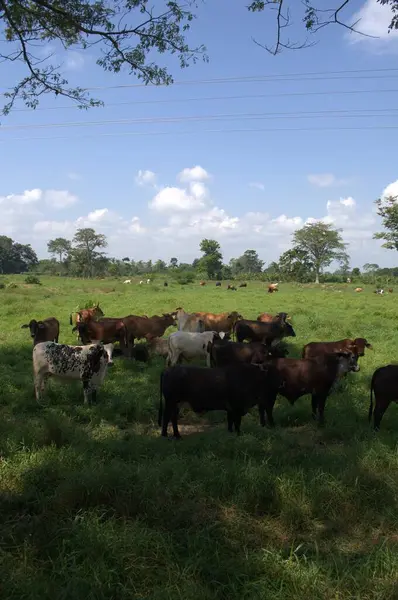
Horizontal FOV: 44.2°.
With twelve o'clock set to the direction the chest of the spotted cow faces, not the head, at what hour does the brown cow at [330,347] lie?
The brown cow is roughly at 12 o'clock from the spotted cow.

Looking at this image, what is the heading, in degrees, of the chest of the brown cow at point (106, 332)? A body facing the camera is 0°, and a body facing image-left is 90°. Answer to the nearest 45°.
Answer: approximately 90°

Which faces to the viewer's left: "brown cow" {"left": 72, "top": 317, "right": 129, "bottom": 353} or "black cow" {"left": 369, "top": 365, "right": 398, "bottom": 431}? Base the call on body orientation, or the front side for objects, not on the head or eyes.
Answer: the brown cow

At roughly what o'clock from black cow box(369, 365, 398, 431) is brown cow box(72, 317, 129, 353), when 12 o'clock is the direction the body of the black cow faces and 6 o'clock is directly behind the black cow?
The brown cow is roughly at 7 o'clock from the black cow.

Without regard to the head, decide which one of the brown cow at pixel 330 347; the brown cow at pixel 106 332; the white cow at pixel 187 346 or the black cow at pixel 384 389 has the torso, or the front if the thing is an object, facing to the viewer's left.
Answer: the brown cow at pixel 106 332

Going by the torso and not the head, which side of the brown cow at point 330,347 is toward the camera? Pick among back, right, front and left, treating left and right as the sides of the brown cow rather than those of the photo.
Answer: right

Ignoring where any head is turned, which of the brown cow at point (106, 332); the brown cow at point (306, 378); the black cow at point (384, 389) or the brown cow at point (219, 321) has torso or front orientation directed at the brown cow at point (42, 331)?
the brown cow at point (106, 332)

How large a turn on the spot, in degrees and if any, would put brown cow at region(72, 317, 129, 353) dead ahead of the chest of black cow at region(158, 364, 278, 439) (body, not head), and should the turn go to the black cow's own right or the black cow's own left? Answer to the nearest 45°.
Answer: approximately 135° to the black cow's own left

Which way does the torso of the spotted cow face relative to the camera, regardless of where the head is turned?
to the viewer's right

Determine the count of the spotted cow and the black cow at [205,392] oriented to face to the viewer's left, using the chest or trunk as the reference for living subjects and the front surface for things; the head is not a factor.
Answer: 0

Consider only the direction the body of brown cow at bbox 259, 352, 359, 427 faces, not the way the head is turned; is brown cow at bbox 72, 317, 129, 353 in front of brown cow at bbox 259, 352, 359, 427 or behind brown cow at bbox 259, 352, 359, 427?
behind

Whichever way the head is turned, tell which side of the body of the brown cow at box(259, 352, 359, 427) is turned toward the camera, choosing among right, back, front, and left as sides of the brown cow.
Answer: right

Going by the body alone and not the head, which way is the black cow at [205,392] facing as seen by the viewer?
to the viewer's right
